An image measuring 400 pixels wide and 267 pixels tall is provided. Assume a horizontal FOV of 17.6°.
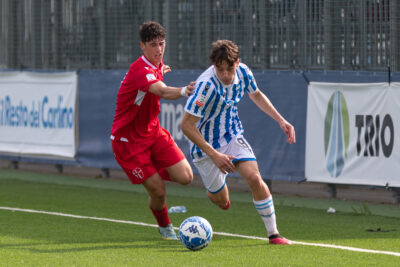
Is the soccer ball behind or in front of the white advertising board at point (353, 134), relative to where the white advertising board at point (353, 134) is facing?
in front

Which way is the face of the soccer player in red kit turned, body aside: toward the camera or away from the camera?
toward the camera

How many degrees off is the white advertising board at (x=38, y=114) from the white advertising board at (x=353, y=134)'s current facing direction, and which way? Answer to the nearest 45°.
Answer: approximately 135° to its right

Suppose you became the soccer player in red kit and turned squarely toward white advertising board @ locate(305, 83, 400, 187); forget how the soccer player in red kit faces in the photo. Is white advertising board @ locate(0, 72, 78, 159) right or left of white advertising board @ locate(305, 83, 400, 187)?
left

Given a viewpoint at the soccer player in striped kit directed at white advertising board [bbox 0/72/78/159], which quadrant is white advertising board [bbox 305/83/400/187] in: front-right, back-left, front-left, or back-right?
front-right

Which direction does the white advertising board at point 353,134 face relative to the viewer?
toward the camera

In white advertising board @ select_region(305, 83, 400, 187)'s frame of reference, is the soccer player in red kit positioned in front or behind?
in front

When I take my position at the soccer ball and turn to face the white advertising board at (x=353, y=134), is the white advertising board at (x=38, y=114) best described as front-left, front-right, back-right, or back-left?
front-left

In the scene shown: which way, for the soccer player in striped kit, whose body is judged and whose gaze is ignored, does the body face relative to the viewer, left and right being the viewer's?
facing the viewer and to the right of the viewer

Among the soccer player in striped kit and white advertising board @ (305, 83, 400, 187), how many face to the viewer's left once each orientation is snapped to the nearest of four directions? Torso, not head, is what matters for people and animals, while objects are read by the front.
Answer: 0
